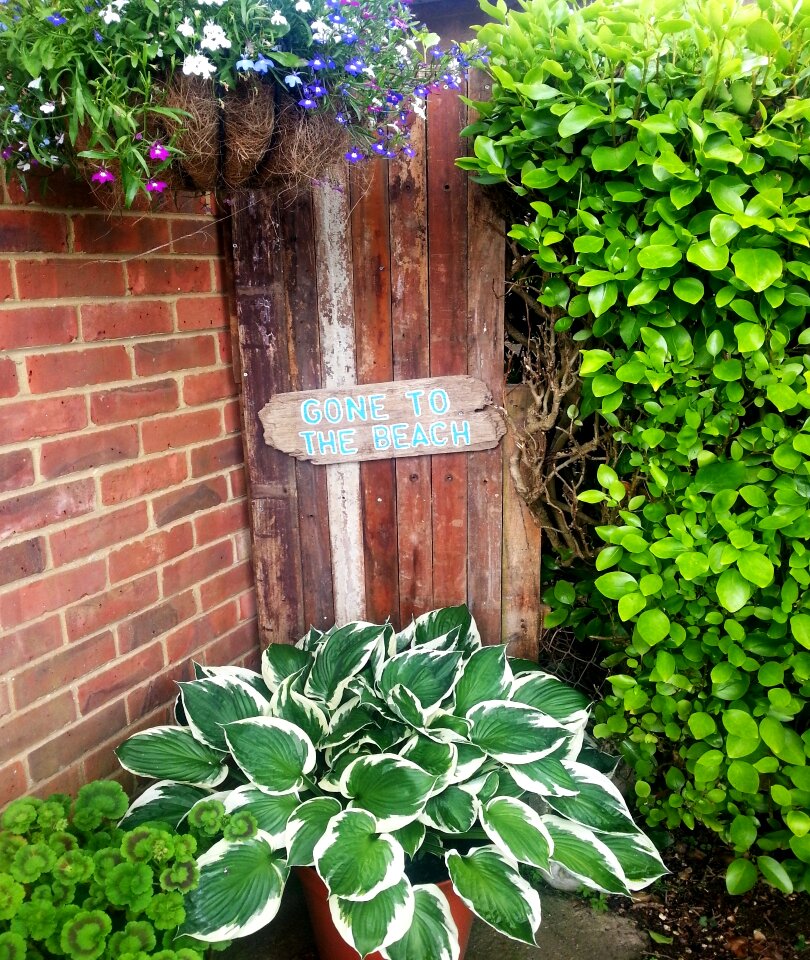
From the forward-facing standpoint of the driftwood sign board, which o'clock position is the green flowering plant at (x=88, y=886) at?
The green flowering plant is roughly at 1 o'clock from the driftwood sign board.

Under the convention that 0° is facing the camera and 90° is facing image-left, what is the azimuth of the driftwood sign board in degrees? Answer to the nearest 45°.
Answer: approximately 0°

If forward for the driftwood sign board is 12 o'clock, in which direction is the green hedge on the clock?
The green hedge is roughly at 10 o'clock from the driftwood sign board.

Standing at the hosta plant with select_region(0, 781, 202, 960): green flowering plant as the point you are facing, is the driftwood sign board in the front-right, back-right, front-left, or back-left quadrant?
back-right
